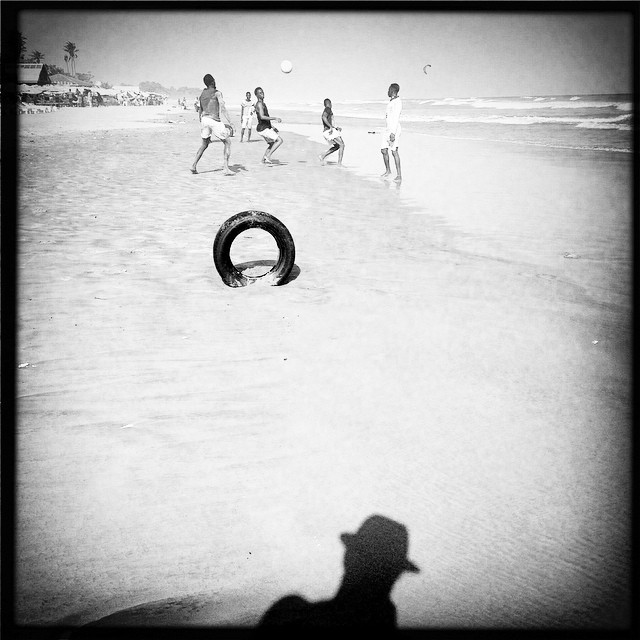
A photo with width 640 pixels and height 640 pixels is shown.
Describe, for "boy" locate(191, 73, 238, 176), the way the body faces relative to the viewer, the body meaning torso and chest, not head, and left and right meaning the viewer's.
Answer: facing away from the viewer and to the right of the viewer

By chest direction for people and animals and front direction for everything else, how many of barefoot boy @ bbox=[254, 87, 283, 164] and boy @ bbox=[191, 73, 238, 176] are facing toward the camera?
0

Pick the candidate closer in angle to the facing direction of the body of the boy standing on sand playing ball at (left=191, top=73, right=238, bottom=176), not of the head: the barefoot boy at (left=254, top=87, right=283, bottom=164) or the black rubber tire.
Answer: the barefoot boy

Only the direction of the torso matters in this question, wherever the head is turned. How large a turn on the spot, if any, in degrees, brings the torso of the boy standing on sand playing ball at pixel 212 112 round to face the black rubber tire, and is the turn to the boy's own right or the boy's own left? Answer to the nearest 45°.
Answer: approximately 135° to the boy's own right

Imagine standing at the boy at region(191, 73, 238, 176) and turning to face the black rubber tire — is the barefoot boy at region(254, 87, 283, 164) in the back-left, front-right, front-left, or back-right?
back-left
